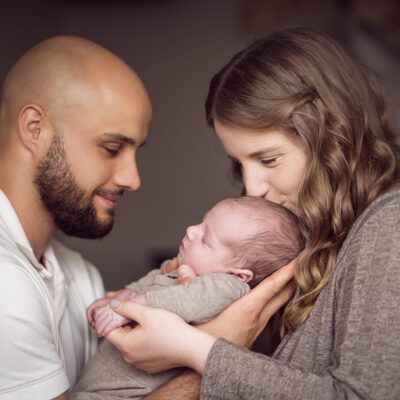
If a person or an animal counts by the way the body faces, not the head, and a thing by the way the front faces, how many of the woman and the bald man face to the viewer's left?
1

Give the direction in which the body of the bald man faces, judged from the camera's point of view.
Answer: to the viewer's right

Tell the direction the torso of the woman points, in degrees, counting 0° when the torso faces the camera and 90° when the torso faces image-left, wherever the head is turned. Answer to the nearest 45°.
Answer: approximately 90°

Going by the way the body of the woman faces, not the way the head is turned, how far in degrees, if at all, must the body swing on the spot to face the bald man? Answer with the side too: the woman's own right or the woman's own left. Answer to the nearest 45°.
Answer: approximately 45° to the woman's own right

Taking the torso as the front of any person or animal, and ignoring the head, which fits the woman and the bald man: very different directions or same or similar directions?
very different directions
